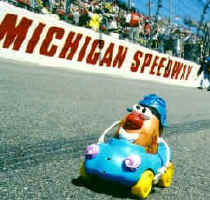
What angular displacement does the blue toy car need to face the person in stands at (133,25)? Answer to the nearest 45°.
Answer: approximately 135° to its right

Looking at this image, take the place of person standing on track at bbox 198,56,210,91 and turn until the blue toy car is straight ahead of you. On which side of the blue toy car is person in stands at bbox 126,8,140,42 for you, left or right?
right

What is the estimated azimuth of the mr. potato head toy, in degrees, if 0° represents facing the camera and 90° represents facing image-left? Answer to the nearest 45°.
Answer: approximately 45°

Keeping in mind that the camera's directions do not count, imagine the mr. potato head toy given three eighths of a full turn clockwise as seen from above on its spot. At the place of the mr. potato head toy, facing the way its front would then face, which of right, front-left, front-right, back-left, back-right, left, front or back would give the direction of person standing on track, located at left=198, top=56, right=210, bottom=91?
front

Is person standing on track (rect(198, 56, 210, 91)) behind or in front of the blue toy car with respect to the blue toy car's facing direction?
behind
